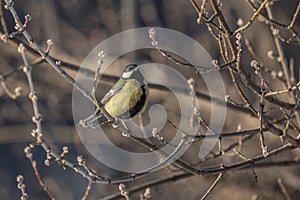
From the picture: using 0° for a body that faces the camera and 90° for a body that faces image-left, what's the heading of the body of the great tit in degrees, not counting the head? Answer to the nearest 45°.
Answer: approximately 315°
